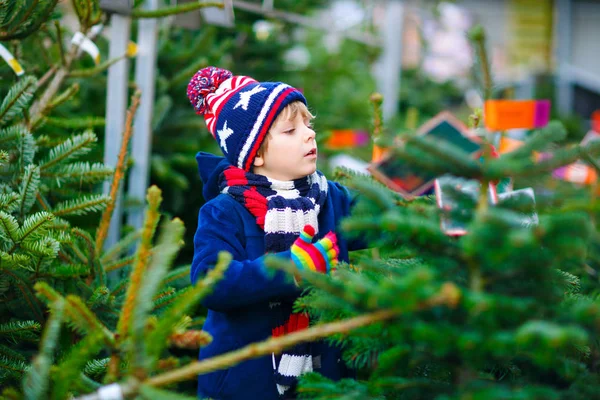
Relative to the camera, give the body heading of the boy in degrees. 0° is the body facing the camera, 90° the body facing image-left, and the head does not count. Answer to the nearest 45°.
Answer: approximately 315°

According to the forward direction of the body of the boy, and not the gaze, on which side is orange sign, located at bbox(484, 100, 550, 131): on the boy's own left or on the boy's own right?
on the boy's own left

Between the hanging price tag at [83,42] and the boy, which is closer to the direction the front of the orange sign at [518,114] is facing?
the boy

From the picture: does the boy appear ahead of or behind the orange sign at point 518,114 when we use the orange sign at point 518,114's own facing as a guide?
ahead

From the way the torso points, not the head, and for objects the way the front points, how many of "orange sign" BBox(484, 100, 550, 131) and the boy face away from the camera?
0

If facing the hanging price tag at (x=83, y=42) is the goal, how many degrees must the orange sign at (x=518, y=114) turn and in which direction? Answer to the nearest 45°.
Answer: approximately 45° to its right

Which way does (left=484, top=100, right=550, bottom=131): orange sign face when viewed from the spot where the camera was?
facing the viewer
